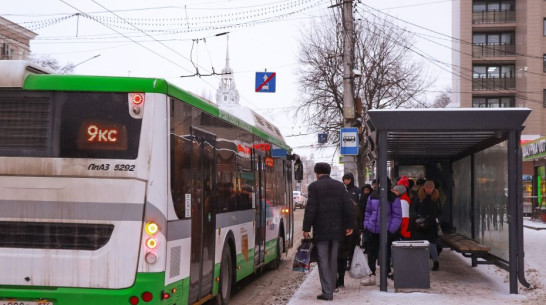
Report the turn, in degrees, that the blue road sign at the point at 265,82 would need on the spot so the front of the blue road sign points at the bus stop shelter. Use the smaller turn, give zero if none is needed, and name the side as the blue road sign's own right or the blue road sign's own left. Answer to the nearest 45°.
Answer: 0° — it already faces it

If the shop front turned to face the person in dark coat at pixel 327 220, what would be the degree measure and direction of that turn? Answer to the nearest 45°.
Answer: approximately 45° to its left

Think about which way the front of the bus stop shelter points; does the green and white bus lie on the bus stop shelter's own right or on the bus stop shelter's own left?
on the bus stop shelter's own left

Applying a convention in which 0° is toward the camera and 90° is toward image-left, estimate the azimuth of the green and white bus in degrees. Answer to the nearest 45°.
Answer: approximately 225°

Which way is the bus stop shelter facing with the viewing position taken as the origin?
facing to the left of the viewer

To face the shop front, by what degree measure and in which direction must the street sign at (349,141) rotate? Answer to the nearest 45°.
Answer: approximately 135° to its left

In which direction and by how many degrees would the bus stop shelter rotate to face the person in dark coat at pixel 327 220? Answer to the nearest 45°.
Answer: approximately 45° to its left

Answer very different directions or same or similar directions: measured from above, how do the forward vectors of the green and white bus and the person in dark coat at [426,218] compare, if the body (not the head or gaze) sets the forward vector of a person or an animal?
very different directions
